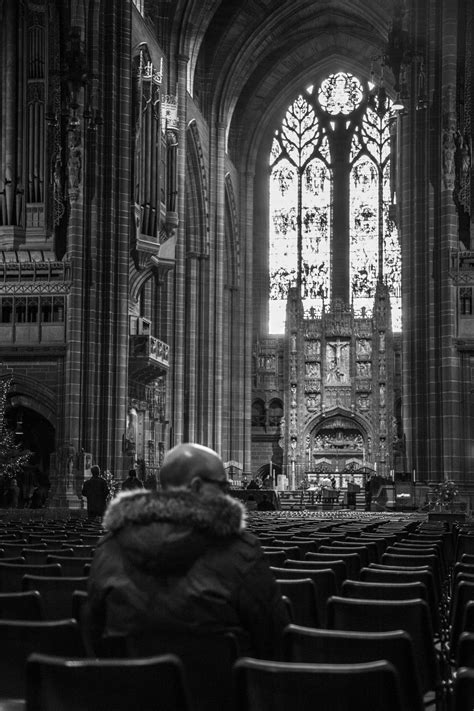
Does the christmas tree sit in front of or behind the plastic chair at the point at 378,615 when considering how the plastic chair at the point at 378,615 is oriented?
in front

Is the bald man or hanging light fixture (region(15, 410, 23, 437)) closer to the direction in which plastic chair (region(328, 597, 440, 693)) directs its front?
the hanging light fixture

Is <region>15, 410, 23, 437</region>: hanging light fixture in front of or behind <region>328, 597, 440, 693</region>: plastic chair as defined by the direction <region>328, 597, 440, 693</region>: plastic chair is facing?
in front

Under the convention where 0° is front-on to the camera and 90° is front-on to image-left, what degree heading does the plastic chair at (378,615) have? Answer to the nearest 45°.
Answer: approximately 180°

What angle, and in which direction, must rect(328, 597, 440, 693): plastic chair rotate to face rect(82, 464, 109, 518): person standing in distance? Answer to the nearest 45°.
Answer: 0° — it already faces them

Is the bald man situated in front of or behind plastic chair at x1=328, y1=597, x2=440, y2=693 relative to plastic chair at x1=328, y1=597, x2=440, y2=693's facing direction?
behind

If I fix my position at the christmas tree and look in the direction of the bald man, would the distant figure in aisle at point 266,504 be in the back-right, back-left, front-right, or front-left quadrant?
back-left

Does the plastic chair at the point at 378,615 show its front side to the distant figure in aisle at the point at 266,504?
yes

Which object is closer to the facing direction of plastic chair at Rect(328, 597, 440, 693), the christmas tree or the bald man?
the christmas tree
